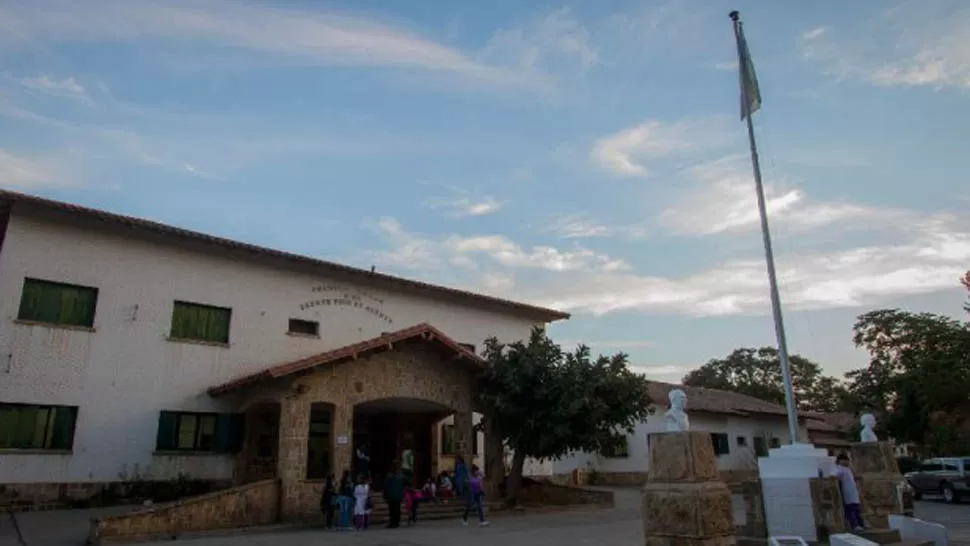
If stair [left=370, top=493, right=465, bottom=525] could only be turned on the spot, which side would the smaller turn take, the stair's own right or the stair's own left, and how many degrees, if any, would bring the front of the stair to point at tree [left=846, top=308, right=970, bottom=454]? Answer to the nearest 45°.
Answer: approximately 135° to the stair's own left

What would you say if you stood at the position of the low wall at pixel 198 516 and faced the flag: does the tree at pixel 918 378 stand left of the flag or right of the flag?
left

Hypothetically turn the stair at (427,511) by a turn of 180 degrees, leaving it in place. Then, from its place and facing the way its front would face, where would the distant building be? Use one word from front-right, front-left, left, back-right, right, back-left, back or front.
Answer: front-right

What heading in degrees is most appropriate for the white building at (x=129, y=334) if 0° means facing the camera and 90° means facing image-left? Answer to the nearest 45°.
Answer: approximately 315°

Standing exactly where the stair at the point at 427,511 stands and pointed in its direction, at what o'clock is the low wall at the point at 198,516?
The low wall is roughly at 2 o'clock from the stair.

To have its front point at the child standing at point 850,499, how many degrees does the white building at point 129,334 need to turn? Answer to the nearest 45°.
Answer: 0° — it already faces them

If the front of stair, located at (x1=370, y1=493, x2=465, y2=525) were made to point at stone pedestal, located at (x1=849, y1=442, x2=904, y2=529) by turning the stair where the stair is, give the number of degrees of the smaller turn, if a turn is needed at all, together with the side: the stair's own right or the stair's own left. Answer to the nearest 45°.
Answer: approximately 45° to the stair's own left

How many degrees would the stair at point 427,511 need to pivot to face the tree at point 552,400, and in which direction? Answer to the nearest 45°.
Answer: approximately 90° to its left

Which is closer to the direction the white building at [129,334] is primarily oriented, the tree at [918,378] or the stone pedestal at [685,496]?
the stone pedestal

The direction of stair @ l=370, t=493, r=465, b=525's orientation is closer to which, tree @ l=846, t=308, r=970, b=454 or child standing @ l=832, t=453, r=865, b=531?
the child standing

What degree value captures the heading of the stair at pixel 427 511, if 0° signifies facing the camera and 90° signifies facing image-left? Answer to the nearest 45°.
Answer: approximately 0°
